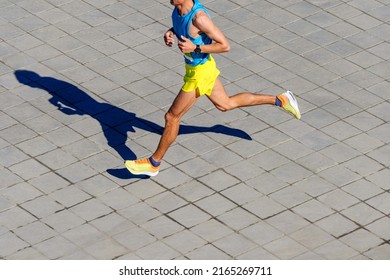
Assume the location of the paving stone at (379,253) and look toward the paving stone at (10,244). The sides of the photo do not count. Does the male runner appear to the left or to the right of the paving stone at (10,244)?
right

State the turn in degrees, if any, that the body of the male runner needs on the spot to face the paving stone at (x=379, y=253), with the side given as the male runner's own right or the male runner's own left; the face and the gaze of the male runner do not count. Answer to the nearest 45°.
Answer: approximately 135° to the male runner's own left

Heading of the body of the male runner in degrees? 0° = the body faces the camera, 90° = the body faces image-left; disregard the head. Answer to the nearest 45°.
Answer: approximately 90°
